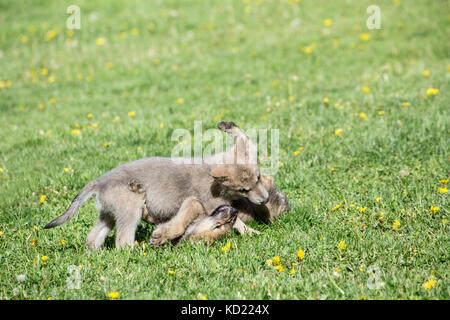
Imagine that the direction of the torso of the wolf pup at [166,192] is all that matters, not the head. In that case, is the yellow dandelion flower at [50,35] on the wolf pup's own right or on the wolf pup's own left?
on the wolf pup's own left

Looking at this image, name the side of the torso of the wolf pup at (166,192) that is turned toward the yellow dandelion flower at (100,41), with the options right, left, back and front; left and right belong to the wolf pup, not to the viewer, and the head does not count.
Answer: left

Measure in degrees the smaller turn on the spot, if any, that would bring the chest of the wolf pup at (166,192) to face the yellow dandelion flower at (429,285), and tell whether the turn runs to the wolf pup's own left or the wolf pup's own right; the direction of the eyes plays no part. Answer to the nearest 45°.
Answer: approximately 45° to the wolf pup's own right

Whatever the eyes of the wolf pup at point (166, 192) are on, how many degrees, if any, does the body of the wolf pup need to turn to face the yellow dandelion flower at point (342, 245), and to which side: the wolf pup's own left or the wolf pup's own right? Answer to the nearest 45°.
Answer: approximately 45° to the wolf pup's own right

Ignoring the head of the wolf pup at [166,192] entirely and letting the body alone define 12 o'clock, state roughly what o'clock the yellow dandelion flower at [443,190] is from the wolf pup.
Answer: The yellow dandelion flower is roughly at 12 o'clock from the wolf pup.

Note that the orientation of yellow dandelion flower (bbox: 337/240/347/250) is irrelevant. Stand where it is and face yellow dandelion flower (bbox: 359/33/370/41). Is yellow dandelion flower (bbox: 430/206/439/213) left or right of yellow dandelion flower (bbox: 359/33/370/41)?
right

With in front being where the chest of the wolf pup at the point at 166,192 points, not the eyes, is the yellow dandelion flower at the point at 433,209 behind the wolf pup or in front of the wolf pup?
in front

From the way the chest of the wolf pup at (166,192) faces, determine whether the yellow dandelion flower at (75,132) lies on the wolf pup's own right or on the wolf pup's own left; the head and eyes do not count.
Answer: on the wolf pup's own left

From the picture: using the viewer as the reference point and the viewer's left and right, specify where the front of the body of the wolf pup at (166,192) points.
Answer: facing to the right of the viewer

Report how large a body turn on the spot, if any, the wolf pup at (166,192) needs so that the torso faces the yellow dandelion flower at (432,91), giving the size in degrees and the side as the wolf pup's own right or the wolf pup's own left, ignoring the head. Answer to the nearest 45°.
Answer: approximately 45° to the wolf pup's own left
